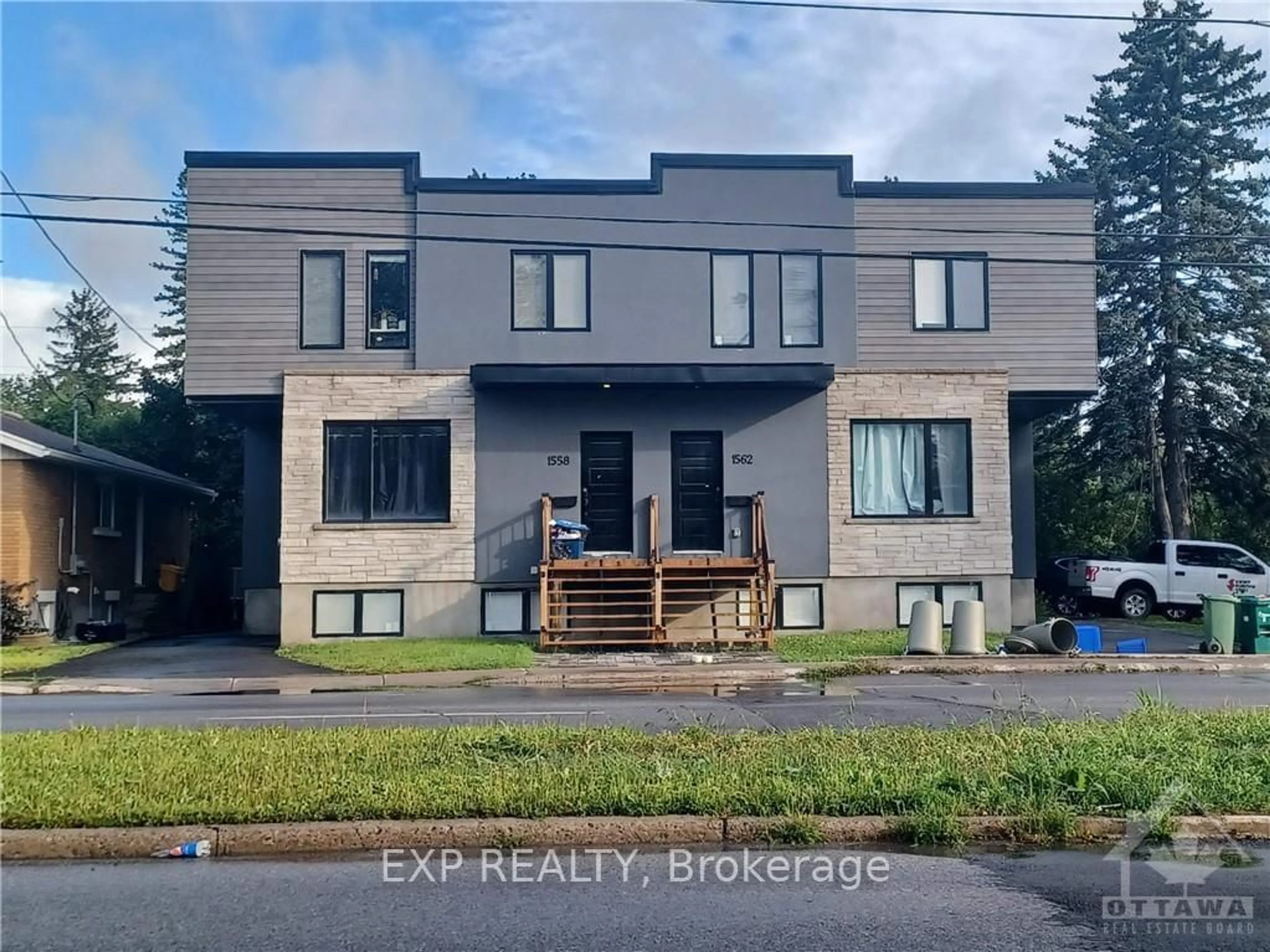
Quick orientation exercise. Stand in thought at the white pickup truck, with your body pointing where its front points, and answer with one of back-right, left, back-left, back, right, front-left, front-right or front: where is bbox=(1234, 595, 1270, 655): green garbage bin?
right

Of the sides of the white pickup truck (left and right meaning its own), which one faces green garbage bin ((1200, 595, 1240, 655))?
right

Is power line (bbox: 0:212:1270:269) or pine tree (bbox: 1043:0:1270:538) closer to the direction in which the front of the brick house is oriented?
the power line

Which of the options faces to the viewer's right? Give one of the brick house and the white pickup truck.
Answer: the white pickup truck

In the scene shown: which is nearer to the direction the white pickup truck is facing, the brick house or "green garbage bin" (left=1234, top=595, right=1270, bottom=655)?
the green garbage bin

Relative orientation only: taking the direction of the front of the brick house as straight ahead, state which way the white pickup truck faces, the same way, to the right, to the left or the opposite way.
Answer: to the left

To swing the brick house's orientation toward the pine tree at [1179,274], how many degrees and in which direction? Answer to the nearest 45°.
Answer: approximately 135° to its left

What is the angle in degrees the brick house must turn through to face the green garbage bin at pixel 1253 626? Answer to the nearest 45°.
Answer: approximately 90° to its left

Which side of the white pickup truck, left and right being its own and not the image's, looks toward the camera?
right

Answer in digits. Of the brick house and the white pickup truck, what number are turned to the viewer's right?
1

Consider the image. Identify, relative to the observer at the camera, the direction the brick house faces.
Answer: facing the viewer and to the left of the viewer

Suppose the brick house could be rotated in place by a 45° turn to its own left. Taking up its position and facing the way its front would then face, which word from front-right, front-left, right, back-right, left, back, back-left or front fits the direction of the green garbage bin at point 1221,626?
front-left

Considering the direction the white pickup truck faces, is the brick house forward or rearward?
rearward

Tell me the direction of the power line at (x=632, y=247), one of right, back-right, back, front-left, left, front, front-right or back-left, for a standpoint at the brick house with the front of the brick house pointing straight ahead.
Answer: left

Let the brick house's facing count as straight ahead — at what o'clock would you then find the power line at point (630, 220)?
The power line is roughly at 9 o'clock from the brick house.
